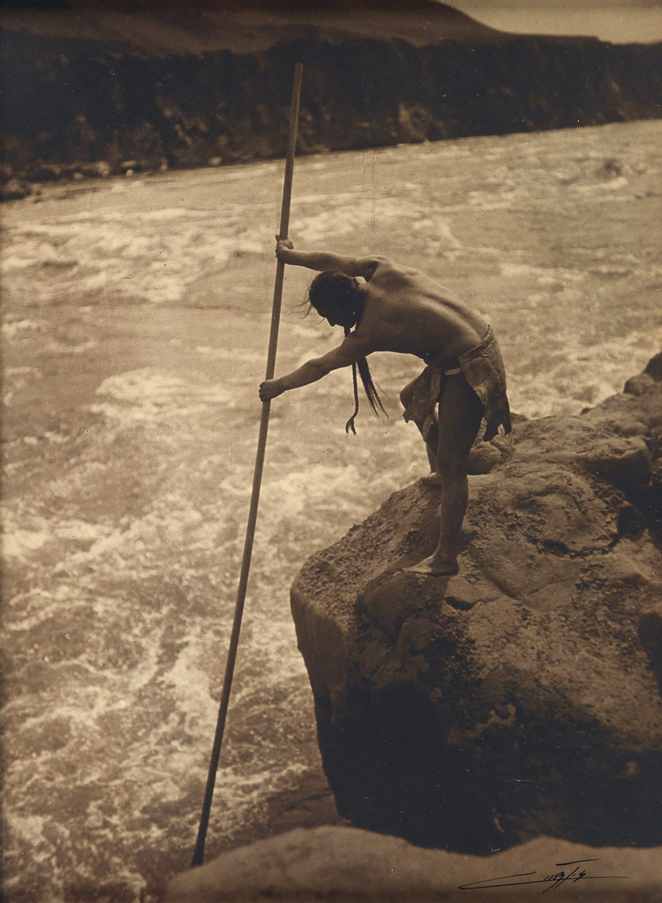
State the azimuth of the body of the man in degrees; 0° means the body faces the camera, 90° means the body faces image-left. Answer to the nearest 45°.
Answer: approximately 90°

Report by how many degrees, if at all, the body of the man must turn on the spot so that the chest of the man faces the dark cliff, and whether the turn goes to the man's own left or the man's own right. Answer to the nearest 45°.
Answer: approximately 90° to the man's own right
